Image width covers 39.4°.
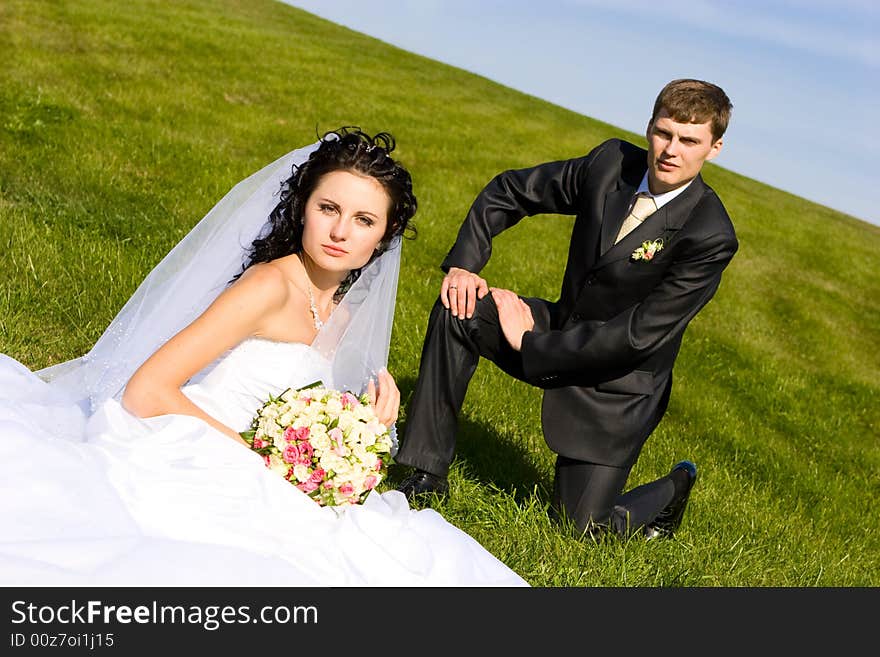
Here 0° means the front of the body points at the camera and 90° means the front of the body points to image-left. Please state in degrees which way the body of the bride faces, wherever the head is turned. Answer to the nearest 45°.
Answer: approximately 315°

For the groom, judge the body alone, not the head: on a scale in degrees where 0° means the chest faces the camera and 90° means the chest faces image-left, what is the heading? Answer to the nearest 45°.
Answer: approximately 45°

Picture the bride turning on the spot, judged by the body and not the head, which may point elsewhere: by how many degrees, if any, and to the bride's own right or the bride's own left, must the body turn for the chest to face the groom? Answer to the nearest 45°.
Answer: approximately 90° to the bride's own left

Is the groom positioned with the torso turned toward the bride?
yes

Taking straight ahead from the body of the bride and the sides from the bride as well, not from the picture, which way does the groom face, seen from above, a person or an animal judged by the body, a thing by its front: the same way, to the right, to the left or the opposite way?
to the right
